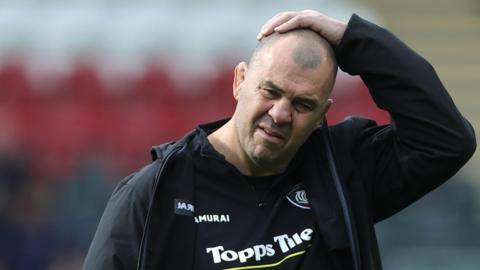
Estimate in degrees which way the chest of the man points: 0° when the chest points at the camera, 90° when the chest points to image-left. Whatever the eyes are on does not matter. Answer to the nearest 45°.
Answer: approximately 0°
